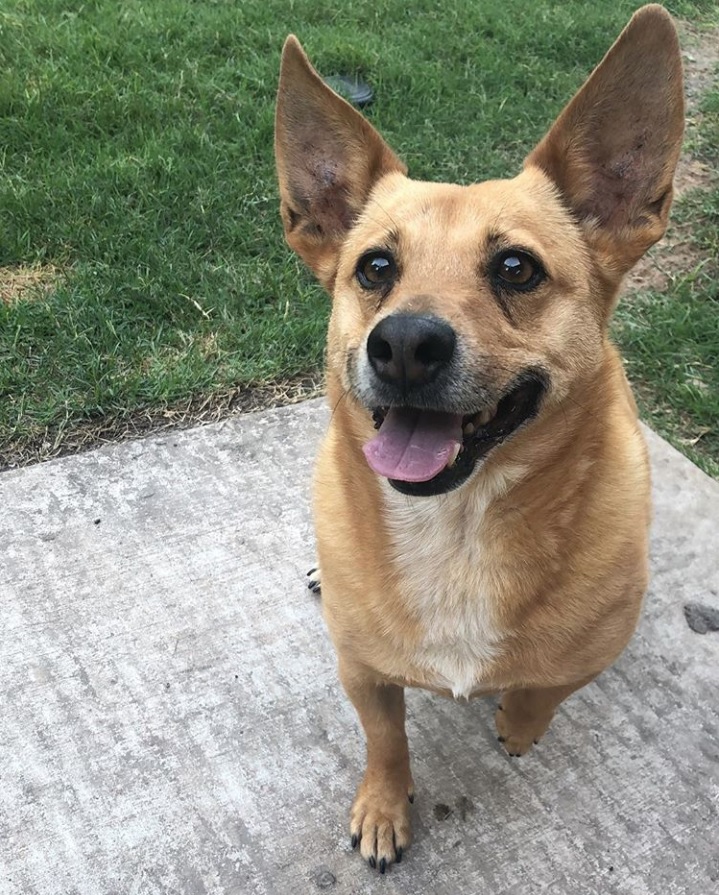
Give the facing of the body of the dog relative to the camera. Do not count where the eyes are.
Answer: toward the camera

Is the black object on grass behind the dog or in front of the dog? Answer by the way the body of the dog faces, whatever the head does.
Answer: behind
